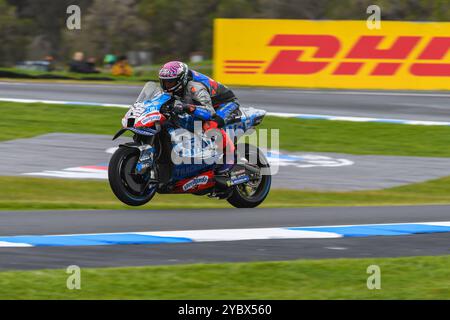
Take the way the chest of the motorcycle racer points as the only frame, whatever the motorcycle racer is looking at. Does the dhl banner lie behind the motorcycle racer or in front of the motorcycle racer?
behind

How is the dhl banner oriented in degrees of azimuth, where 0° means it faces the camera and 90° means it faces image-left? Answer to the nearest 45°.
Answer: approximately 0°

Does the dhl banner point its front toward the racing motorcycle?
yes

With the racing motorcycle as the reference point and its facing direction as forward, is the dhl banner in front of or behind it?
behind

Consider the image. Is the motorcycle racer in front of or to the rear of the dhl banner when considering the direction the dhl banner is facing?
in front
